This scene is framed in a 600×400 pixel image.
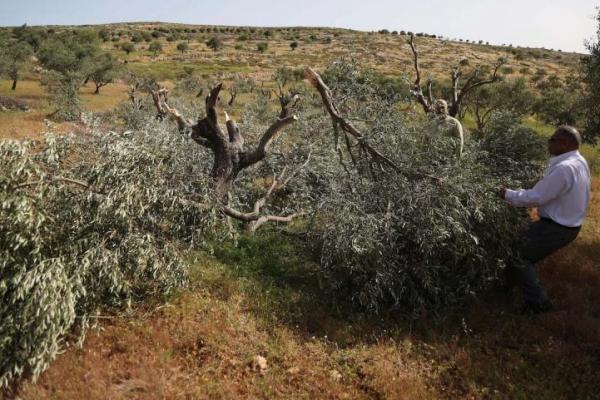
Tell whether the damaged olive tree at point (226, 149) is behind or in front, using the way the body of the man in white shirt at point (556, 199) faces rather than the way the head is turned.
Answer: in front

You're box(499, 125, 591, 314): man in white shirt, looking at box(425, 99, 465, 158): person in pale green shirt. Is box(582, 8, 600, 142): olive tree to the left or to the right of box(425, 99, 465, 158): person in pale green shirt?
right

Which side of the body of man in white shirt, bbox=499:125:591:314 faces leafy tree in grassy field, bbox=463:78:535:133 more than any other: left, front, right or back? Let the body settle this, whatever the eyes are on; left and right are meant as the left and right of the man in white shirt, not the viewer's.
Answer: right

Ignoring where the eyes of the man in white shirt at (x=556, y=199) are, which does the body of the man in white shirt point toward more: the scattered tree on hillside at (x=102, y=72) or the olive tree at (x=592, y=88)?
the scattered tree on hillside

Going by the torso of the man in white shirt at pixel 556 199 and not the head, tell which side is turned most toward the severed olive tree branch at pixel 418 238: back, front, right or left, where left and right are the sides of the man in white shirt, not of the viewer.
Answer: front

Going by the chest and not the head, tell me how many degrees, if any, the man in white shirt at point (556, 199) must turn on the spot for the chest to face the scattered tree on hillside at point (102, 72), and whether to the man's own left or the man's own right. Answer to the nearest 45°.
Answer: approximately 45° to the man's own right

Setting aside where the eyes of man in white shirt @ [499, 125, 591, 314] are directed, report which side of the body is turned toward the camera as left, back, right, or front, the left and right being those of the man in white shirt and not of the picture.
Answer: left

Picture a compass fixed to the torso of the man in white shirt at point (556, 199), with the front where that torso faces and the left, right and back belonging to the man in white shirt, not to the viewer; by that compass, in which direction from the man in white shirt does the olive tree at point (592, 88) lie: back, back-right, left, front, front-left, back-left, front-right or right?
right

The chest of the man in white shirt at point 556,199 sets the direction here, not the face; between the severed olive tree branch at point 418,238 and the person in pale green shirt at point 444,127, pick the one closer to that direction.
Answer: the severed olive tree branch
